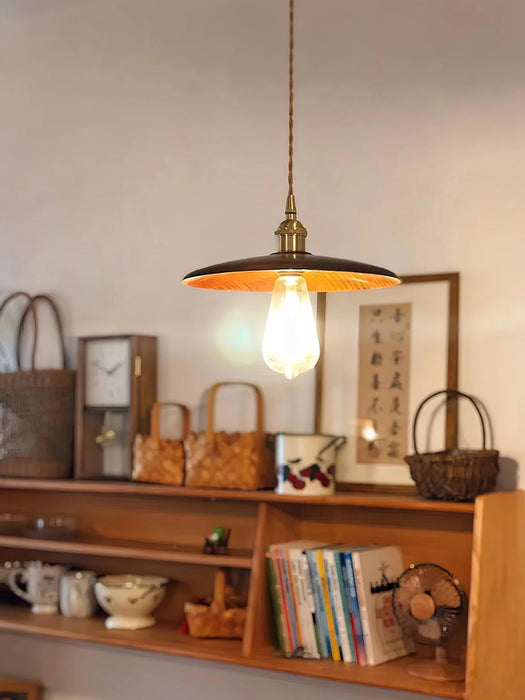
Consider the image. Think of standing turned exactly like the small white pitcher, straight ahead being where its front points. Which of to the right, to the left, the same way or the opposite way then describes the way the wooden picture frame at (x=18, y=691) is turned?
to the right

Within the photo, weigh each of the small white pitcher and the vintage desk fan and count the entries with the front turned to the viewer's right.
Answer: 1

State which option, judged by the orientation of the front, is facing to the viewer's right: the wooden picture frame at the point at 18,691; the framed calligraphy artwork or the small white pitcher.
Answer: the small white pitcher

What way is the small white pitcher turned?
to the viewer's right

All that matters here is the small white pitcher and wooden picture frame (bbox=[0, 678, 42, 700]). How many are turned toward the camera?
1

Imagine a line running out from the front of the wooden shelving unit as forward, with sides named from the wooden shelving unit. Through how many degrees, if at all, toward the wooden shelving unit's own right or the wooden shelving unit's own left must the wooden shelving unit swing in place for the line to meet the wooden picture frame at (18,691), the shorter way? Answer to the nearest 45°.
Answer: approximately 90° to the wooden shelving unit's own right

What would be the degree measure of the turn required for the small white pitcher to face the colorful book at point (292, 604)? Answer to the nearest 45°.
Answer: approximately 45° to its right

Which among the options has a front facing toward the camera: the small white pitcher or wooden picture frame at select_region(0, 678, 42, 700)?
the wooden picture frame

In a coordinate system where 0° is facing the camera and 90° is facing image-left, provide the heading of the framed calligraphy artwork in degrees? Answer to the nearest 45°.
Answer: approximately 45°

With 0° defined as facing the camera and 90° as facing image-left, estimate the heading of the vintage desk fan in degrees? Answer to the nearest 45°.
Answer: approximately 45°

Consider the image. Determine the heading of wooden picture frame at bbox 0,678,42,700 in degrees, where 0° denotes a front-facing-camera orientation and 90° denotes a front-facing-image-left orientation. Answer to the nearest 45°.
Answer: approximately 0°
